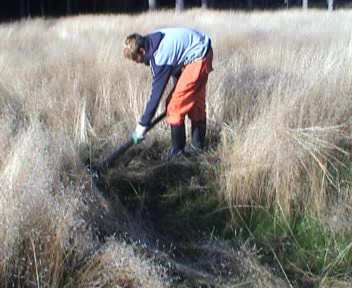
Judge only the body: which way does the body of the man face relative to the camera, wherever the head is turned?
to the viewer's left

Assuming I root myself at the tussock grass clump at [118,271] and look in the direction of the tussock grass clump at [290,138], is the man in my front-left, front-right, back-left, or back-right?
front-left

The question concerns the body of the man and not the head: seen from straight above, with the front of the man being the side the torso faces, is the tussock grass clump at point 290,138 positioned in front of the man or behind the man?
behind

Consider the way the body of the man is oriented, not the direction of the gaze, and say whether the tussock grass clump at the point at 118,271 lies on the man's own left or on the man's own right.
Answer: on the man's own left

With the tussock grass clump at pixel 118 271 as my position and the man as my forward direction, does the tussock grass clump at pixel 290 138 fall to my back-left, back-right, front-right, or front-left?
front-right
